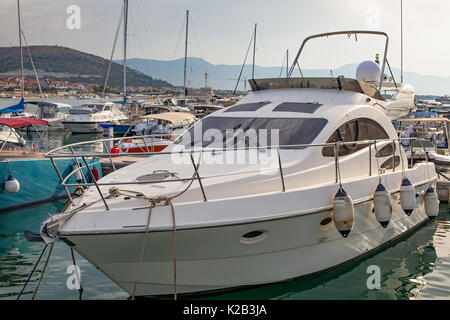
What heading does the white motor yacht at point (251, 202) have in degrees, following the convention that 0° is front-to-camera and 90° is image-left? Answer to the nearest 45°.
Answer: approximately 45°

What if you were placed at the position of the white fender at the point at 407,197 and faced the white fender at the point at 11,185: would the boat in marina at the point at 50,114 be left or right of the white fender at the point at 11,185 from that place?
right

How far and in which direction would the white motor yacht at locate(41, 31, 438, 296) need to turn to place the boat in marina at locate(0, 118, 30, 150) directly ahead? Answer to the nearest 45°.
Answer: approximately 90° to its right
